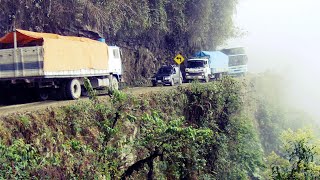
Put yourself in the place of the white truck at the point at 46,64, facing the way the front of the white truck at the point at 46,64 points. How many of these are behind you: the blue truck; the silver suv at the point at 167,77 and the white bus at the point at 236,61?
0

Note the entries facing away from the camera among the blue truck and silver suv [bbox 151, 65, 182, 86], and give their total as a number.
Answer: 0

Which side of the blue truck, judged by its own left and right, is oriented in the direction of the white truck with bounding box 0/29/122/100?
front

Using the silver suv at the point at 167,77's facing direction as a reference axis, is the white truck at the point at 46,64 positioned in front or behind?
in front

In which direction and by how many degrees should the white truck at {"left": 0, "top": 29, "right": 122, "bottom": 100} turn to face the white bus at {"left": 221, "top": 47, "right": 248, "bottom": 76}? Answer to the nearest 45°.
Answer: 0° — it already faces it

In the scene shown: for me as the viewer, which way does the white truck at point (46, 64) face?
facing away from the viewer and to the right of the viewer

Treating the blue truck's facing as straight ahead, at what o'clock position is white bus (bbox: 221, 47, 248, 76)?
The white bus is roughly at 5 o'clock from the blue truck.

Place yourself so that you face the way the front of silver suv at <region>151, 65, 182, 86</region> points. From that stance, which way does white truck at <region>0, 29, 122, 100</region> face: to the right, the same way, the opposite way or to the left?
the opposite way

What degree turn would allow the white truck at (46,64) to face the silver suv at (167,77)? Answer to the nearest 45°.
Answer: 0° — it already faces it

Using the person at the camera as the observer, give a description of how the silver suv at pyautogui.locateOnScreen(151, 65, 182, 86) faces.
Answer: facing the viewer and to the left of the viewer

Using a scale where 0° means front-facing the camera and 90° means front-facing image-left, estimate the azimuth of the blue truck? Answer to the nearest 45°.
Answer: approximately 45°

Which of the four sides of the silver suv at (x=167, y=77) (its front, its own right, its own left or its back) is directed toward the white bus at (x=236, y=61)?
back

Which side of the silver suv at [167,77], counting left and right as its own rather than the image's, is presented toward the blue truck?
back

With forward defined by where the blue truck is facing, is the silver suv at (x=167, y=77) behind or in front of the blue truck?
in front

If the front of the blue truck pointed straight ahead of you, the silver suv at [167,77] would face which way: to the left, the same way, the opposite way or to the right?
the same way
